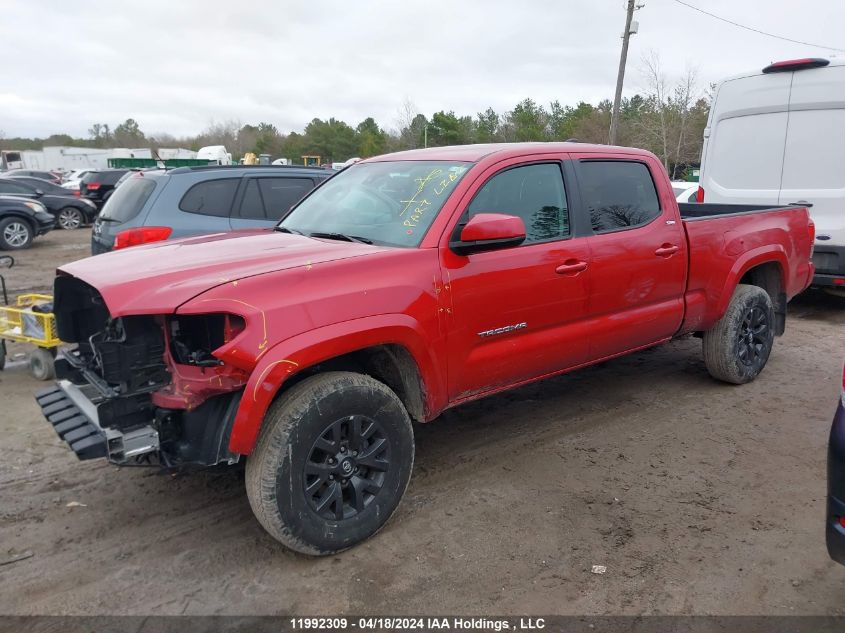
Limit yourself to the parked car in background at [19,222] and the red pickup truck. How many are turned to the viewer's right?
1

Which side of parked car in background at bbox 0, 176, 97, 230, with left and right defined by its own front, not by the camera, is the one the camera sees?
right

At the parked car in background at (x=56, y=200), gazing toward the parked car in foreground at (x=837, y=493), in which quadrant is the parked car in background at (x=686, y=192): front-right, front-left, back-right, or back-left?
front-left

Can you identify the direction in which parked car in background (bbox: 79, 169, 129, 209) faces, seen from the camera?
facing away from the viewer and to the right of the viewer

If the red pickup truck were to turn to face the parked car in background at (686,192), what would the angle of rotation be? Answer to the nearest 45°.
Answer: approximately 180°

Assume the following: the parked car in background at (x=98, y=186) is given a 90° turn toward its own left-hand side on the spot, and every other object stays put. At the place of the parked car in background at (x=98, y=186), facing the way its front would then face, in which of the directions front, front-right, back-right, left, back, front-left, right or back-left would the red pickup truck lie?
back-left

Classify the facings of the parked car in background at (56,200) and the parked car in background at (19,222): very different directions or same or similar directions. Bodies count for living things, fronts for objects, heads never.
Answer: same or similar directions

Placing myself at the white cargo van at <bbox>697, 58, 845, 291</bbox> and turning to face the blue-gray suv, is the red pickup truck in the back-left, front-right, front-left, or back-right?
front-left

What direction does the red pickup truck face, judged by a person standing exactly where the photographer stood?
facing the viewer and to the left of the viewer

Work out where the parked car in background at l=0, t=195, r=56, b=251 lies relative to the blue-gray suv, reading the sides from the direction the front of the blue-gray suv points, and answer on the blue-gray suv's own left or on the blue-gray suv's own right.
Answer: on the blue-gray suv's own left

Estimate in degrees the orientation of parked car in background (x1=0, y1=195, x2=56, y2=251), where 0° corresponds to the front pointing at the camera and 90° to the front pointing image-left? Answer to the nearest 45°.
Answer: approximately 270°

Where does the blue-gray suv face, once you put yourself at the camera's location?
facing away from the viewer and to the right of the viewer

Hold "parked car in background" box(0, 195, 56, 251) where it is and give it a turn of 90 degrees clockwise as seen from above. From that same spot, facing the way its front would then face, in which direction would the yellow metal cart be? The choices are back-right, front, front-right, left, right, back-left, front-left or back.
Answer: front

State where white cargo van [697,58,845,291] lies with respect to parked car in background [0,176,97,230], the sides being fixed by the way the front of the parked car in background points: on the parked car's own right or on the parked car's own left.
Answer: on the parked car's own right

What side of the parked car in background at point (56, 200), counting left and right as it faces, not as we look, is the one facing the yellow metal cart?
right

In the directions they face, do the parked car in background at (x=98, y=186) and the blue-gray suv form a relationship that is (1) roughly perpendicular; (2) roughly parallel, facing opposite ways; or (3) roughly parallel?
roughly parallel

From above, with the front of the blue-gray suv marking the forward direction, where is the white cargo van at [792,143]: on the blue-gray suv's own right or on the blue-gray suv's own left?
on the blue-gray suv's own right
